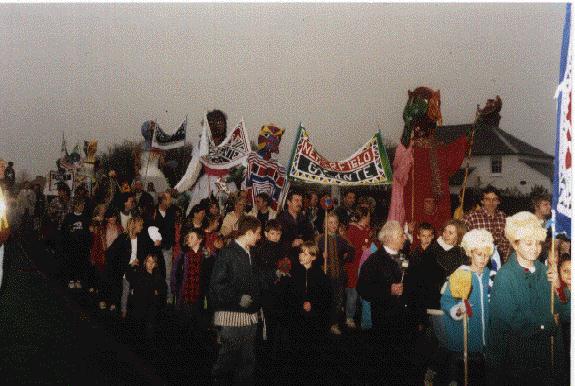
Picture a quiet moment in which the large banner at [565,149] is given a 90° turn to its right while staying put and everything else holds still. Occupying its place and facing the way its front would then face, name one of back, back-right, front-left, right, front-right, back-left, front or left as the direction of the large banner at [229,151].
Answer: front

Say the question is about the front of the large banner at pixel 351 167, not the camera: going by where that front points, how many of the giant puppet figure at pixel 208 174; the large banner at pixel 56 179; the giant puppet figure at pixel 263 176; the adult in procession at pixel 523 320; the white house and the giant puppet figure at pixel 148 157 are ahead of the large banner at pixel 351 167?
1

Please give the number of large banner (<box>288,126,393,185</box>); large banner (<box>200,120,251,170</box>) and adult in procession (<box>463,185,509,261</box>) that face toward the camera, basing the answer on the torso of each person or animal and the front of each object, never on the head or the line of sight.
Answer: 3

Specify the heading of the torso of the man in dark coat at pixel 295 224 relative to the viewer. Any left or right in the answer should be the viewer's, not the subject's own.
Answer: facing the viewer and to the right of the viewer

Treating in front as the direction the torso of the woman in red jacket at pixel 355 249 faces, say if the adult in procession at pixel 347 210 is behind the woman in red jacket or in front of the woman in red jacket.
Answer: behind

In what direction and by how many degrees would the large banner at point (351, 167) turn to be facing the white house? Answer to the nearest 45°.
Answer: approximately 180°

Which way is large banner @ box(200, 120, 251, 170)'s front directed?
toward the camera
